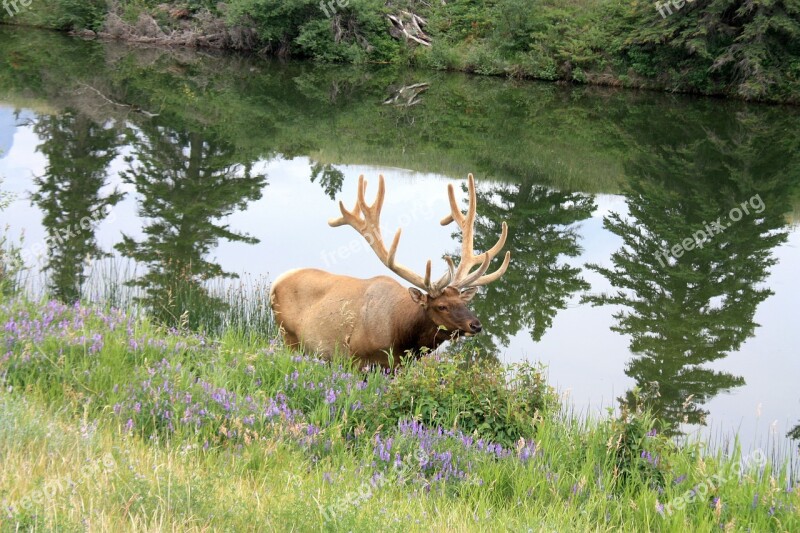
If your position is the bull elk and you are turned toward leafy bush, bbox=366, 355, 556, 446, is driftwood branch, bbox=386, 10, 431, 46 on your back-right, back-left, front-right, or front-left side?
back-left

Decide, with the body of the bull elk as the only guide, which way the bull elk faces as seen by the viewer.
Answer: to the viewer's right

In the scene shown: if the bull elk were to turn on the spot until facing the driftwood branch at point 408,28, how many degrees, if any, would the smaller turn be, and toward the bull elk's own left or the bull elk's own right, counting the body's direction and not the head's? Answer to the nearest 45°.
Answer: approximately 90° to the bull elk's own left
